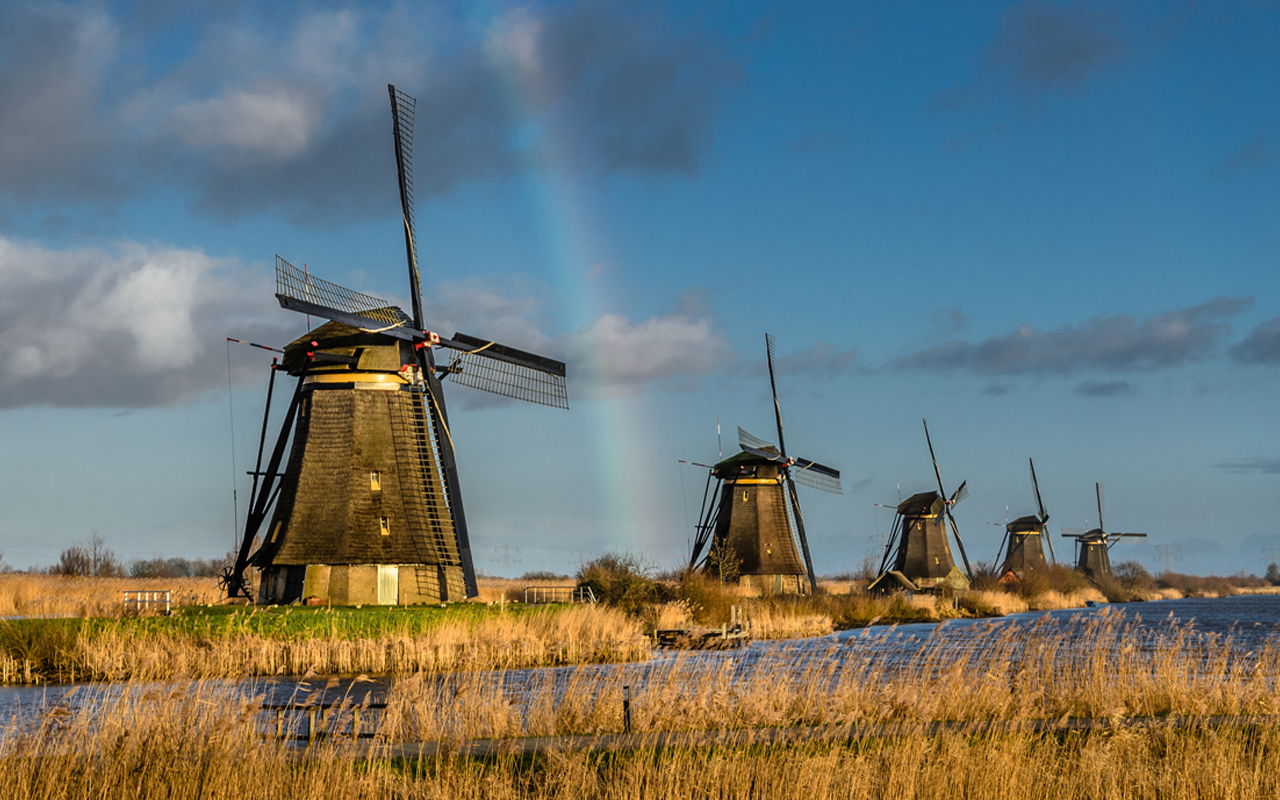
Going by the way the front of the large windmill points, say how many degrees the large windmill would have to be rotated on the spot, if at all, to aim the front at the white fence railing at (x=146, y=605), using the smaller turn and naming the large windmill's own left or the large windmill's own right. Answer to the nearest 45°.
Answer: approximately 135° to the large windmill's own right

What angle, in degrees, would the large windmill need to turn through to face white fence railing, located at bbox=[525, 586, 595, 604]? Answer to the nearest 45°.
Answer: approximately 90° to its left

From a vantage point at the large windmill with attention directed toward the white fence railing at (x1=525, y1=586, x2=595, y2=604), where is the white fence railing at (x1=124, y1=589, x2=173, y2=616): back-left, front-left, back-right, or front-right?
back-left

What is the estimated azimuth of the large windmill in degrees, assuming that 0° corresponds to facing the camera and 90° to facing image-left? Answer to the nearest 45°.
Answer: approximately 315°
